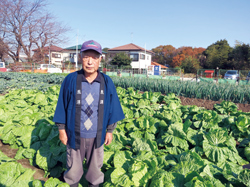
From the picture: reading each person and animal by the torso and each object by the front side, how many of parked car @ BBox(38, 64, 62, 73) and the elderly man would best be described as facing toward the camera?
1

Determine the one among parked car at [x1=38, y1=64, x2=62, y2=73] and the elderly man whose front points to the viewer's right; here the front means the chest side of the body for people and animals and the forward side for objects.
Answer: the parked car

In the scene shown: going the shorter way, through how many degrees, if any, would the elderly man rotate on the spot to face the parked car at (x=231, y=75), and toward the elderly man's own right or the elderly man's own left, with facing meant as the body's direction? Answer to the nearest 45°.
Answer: approximately 135° to the elderly man's own left

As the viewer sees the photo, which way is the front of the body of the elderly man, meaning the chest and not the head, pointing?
toward the camera

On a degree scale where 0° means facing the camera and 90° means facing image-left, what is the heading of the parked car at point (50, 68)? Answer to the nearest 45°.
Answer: approximately 270°

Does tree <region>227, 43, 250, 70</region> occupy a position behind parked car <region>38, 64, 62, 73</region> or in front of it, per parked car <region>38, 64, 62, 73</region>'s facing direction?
in front

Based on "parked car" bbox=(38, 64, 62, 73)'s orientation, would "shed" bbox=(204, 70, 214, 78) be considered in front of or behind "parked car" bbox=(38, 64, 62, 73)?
in front

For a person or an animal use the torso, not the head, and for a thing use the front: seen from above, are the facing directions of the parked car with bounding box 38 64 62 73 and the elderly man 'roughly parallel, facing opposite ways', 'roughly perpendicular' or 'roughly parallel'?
roughly perpendicular
